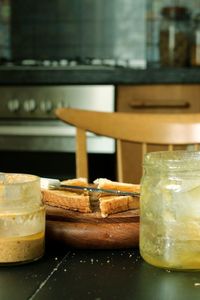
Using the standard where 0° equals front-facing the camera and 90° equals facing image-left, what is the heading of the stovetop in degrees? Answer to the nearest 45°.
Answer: approximately 0°

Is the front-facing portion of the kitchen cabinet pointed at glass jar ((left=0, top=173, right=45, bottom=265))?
yes

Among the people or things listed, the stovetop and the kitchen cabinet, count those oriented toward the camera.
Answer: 2

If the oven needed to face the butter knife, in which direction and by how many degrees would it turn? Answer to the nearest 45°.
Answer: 0° — it already faces it

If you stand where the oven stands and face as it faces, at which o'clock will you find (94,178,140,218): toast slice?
The toast slice is roughly at 12 o'clock from the oven.

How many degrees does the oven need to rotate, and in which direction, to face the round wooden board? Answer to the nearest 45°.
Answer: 0° — it already faces it

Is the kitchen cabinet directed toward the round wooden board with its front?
yes

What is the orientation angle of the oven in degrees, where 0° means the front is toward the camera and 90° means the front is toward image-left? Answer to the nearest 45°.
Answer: approximately 0°
